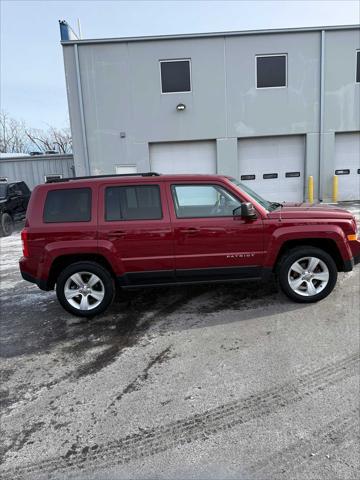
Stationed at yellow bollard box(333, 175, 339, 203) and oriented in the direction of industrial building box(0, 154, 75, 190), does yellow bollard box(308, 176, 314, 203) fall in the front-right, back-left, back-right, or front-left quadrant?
front-left

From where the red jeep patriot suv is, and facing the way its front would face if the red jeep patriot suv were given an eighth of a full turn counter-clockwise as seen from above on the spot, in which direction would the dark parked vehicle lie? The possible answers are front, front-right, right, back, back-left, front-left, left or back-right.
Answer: left

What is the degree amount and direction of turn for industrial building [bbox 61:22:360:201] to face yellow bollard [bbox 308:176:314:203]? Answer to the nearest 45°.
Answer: approximately 90° to its left

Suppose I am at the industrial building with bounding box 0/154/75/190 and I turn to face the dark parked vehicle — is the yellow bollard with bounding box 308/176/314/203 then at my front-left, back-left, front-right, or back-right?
front-left

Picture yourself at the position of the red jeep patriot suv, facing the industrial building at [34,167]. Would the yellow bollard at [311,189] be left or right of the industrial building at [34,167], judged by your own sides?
right

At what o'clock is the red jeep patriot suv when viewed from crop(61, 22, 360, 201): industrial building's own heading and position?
The red jeep patriot suv is roughly at 12 o'clock from the industrial building.

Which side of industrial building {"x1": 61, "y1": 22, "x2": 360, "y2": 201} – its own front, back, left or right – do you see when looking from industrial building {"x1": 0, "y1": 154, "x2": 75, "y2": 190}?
right

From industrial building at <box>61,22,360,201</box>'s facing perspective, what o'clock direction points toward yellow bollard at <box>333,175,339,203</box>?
The yellow bollard is roughly at 9 o'clock from the industrial building.

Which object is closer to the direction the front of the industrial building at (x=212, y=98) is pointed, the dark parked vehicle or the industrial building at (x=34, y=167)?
the dark parked vehicle

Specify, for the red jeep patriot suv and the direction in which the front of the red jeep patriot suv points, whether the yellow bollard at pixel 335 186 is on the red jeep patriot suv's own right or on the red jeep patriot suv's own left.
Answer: on the red jeep patriot suv's own left

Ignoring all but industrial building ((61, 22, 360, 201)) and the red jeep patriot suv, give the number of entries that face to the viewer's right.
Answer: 1

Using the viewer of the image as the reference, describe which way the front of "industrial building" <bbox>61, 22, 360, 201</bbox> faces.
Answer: facing the viewer

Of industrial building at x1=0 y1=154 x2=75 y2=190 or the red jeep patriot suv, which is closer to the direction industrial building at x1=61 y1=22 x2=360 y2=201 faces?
the red jeep patriot suv

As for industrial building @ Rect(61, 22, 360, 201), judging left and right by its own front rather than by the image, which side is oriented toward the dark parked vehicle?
right

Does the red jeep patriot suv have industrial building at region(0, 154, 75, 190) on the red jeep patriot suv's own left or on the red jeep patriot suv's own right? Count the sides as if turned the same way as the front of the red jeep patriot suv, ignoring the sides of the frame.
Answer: on the red jeep patriot suv's own left

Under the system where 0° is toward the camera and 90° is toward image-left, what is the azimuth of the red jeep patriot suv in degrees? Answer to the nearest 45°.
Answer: approximately 270°

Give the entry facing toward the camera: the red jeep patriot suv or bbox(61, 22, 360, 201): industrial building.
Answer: the industrial building

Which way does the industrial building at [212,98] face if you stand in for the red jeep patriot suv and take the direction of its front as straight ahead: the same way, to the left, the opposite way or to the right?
to the right
